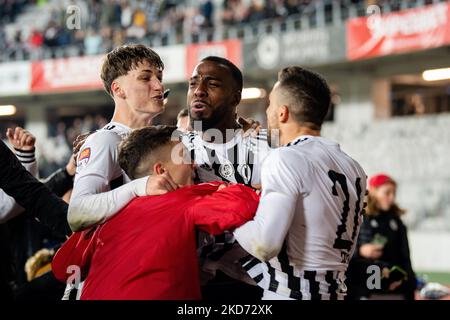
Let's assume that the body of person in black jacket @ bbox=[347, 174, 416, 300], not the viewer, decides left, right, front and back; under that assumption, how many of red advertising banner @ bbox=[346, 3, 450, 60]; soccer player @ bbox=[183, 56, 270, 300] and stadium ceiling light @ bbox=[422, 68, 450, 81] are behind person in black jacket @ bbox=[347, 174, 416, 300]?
2

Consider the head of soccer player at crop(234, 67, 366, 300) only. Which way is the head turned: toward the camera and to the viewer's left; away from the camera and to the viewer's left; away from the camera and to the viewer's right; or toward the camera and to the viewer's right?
away from the camera and to the viewer's left

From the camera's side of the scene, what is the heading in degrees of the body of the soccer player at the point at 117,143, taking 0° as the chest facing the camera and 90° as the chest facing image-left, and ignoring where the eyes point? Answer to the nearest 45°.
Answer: approximately 270°

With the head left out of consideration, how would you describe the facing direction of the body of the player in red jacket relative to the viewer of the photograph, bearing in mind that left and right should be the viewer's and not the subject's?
facing away from the viewer and to the right of the viewer

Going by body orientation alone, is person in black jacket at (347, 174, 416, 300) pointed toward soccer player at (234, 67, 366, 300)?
yes

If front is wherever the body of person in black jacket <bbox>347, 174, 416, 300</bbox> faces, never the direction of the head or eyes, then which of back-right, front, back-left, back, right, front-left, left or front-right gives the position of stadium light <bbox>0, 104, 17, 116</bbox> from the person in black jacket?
back-right

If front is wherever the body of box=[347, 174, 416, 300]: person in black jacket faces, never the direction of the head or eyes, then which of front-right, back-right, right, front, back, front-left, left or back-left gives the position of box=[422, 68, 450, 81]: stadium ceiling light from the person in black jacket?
back

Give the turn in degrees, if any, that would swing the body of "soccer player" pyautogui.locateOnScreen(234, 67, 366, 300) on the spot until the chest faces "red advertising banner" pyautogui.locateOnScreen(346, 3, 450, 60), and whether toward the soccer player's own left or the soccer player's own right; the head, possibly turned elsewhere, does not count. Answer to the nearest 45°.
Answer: approximately 45° to the soccer player's own right

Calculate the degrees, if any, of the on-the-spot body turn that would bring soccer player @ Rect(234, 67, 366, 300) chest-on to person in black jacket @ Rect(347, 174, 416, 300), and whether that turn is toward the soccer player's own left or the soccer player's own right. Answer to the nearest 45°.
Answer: approximately 45° to the soccer player's own right

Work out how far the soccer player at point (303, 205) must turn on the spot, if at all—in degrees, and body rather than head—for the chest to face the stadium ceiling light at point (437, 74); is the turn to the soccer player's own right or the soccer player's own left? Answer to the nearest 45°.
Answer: approximately 45° to the soccer player's own right

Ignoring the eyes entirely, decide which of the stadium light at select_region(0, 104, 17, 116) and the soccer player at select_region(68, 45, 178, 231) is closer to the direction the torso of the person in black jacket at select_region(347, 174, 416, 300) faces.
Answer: the soccer player
